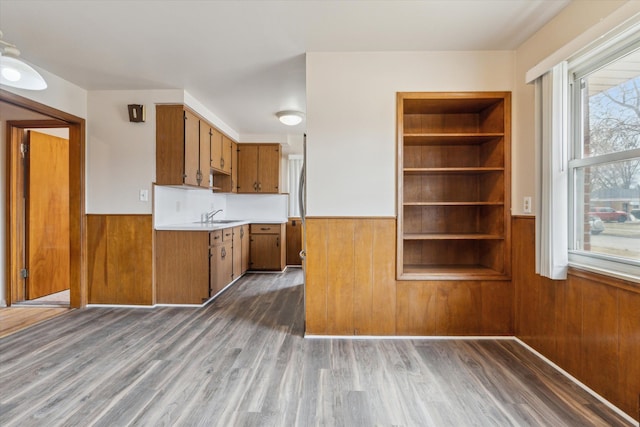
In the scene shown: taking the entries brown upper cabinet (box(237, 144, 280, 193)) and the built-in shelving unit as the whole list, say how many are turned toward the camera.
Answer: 2

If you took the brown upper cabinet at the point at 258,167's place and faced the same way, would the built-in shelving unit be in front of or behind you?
in front

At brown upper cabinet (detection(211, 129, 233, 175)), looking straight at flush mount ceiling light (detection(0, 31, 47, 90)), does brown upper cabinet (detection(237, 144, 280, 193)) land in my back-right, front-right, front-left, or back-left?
back-left

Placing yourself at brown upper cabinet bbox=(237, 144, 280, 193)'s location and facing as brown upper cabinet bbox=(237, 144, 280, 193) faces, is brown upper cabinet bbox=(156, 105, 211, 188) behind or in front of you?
in front

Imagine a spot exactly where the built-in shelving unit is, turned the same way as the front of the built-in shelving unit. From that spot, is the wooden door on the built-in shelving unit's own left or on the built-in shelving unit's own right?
on the built-in shelving unit's own right

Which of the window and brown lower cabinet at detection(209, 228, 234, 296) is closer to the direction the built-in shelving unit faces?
the window

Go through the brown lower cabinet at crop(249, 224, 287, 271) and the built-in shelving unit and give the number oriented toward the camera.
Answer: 2

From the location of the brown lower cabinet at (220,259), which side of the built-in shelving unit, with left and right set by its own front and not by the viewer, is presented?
right

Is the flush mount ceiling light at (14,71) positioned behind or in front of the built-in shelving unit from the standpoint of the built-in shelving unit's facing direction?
in front

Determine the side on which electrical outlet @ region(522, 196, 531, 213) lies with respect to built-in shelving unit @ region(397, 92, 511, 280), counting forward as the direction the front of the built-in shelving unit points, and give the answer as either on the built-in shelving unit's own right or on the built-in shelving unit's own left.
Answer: on the built-in shelving unit's own left

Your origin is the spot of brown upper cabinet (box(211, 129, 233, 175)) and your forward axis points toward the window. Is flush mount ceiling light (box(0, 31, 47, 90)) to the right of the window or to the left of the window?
right

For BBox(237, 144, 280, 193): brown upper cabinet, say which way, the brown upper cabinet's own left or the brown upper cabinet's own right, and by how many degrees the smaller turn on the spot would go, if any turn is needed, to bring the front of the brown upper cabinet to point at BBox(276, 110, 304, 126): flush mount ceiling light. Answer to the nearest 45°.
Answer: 0° — it already faces it

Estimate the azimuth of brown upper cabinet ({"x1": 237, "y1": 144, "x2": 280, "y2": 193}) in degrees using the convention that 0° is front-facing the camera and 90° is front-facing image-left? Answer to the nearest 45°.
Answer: approximately 0°
